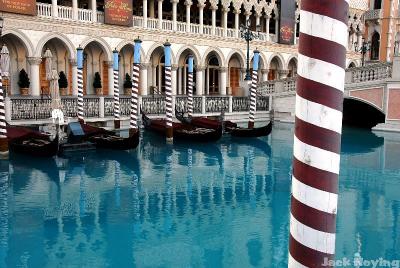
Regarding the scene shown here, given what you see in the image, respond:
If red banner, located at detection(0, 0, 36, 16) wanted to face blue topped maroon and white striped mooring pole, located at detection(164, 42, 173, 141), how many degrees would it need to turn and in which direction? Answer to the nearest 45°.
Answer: approximately 45° to its left

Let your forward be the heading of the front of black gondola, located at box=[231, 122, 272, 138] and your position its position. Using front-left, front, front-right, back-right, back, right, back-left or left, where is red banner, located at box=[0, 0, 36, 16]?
back

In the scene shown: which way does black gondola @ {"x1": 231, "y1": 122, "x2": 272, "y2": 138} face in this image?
to the viewer's right

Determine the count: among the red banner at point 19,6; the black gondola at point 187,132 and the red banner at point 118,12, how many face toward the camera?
2

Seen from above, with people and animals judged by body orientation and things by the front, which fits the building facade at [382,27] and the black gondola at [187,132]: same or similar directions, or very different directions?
very different directions

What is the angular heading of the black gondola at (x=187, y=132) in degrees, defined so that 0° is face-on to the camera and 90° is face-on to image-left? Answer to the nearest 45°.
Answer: approximately 270°

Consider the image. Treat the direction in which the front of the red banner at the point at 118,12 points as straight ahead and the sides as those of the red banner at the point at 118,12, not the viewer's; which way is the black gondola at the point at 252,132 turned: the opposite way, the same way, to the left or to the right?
to the left
